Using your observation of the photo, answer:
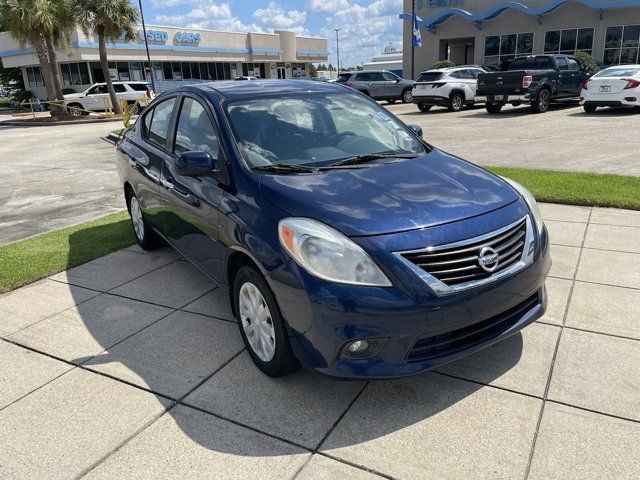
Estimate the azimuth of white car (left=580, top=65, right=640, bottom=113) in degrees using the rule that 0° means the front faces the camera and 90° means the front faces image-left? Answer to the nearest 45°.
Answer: approximately 225°

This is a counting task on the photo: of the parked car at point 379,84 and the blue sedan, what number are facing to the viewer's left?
0

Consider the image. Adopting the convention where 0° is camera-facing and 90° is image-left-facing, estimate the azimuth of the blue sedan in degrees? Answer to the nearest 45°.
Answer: approximately 315°

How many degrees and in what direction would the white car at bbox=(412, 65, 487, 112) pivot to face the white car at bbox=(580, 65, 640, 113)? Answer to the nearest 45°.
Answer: approximately 90° to its right

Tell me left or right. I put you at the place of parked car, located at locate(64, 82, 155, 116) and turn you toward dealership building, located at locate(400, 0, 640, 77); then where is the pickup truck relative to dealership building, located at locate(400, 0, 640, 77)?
right

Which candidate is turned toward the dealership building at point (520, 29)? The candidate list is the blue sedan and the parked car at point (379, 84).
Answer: the parked car

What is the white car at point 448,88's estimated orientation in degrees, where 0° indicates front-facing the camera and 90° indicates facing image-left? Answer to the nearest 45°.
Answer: approximately 225°

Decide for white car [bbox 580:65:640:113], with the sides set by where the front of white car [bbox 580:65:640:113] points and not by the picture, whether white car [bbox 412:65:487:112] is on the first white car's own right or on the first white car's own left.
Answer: on the first white car's own left

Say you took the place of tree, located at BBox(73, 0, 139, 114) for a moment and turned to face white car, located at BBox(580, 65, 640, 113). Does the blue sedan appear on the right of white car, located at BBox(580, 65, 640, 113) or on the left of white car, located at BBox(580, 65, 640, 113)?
right

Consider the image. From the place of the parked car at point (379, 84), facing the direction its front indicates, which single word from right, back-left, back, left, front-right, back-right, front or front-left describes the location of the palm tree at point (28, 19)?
back-left

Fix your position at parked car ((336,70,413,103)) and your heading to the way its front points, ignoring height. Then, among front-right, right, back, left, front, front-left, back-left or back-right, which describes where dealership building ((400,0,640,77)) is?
front

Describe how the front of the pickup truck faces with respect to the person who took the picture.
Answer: facing away from the viewer and to the right of the viewer

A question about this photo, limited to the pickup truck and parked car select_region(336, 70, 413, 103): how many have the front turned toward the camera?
0

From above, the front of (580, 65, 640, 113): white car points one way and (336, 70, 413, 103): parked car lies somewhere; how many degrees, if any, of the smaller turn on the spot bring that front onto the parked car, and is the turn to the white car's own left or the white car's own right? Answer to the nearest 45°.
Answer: approximately 90° to the white car's own left

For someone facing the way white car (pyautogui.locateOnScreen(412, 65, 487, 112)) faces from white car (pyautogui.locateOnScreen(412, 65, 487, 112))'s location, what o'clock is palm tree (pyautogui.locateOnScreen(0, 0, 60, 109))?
The palm tree is roughly at 8 o'clock from the white car.

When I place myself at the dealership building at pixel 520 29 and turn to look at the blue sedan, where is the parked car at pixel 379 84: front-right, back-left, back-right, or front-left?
front-right
